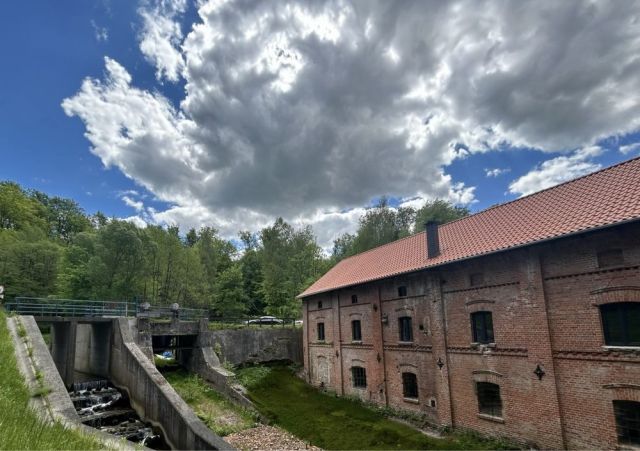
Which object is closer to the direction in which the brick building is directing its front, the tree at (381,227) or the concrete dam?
the concrete dam

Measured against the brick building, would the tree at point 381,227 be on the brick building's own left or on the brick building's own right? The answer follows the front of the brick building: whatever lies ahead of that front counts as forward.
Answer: on the brick building's own right

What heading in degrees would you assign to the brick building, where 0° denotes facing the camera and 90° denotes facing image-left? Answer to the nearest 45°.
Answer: approximately 45°

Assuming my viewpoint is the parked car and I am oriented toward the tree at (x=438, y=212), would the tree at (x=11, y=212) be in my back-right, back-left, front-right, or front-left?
back-left

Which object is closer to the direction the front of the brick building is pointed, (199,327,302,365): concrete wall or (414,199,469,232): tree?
the concrete wall
